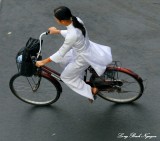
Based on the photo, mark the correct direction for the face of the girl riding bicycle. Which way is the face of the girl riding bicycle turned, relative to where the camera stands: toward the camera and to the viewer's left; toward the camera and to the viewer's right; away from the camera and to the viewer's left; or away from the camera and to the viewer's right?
away from the camera and to the viewer's left

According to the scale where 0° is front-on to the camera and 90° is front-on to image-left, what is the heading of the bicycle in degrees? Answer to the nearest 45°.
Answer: approximately 90°
